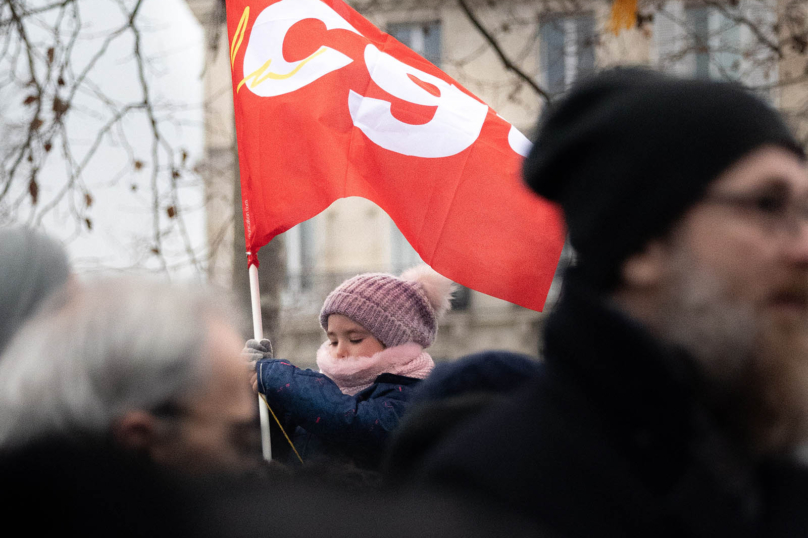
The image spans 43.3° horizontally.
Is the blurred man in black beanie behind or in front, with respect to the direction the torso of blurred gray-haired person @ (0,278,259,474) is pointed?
in front

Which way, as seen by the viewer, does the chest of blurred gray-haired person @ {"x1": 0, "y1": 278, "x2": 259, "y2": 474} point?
to the viewer's right

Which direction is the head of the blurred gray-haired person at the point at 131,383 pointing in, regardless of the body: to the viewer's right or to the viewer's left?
to the viewer's right

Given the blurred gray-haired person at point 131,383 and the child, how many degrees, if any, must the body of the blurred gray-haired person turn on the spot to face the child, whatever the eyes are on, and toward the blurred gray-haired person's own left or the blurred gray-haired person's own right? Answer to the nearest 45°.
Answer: approximately 45° to the blurred gray-haired person's own left
